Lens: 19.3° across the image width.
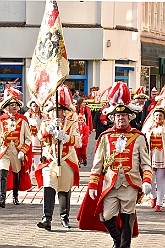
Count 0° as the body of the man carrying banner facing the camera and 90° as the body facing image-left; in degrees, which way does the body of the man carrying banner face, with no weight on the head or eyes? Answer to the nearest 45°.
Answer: approximately 0°

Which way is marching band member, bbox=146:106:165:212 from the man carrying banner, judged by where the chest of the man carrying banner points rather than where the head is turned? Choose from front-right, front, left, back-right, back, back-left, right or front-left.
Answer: back-left

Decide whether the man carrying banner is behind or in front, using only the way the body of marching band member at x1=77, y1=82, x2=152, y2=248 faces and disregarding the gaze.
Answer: behind

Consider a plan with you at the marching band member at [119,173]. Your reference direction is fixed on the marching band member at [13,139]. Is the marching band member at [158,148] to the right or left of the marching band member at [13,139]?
right

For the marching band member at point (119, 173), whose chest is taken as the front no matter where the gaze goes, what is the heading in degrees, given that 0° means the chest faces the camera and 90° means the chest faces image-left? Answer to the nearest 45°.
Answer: approximately 0°

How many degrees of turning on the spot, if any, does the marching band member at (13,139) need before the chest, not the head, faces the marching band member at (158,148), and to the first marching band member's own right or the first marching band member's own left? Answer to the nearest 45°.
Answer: approximately 90° to the first marching band member's own left

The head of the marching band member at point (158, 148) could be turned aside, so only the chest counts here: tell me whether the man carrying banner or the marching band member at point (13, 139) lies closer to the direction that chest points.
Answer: the man carrying banner
